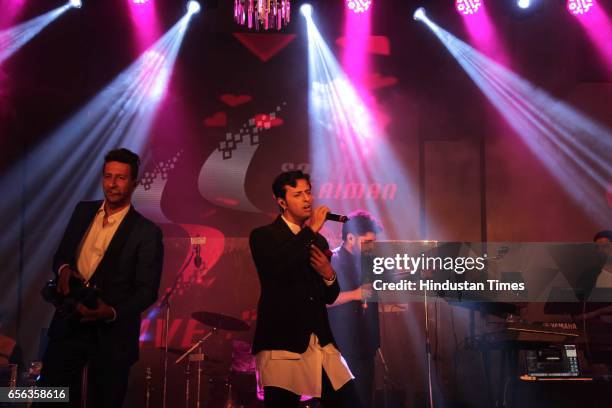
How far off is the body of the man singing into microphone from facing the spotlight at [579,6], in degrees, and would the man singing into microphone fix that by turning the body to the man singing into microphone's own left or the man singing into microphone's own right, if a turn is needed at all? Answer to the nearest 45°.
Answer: approximately 90° to the man singing into microphone's own left

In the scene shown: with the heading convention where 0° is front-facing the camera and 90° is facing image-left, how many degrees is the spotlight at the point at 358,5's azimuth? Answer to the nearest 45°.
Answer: approximately 0°

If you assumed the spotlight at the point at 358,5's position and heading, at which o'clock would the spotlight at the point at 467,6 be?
the spotlight at the point at 467,6 is roughly at 9 o'clock from the spotlight at the point at 358,5.

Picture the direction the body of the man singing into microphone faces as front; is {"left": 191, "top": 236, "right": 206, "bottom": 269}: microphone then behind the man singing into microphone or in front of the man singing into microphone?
behind
